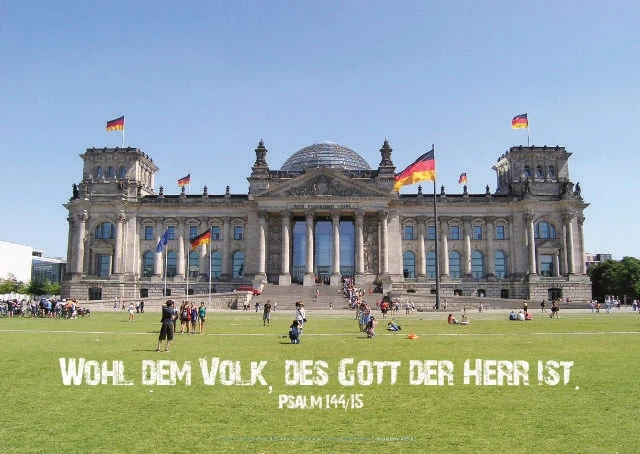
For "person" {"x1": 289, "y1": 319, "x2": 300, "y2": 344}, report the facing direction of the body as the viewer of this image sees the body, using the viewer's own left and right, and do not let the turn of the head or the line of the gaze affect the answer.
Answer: facing away from the viewer
